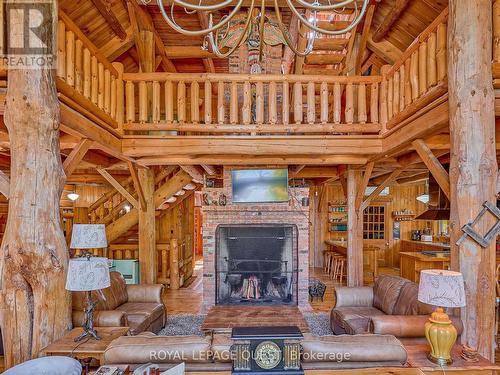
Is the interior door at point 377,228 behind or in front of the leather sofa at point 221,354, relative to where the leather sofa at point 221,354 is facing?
in front

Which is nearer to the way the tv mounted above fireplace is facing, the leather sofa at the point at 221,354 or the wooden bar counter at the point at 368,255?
the leather sofa

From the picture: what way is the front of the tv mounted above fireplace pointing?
toward the camera

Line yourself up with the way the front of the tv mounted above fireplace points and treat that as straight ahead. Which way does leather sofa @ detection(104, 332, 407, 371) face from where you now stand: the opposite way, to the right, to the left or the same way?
the opposite way

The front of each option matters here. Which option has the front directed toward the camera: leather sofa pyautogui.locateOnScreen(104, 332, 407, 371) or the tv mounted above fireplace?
the tv mounted above fireplace

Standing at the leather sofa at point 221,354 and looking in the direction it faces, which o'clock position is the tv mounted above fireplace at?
The tv mounted above fireplace is roughly at 12 o'clock from the leather sofa.

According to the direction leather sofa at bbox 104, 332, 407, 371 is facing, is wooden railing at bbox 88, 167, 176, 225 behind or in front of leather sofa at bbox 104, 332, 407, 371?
in front

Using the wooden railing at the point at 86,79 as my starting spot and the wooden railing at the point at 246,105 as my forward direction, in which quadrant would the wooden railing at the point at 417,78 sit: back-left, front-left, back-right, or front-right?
front-right

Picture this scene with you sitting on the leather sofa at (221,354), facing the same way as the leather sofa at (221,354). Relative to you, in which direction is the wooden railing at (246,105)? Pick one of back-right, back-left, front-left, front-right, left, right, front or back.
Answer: front

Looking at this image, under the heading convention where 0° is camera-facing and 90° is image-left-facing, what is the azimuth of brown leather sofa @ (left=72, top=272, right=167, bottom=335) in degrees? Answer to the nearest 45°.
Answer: approximately 315°

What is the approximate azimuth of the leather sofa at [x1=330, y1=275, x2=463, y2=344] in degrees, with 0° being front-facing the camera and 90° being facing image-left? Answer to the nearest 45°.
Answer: approximately 45°

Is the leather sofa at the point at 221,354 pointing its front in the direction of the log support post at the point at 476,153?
no

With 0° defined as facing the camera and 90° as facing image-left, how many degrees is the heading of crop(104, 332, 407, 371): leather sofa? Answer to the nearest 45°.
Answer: approximately 180°

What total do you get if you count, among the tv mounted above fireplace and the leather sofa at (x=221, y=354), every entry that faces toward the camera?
1

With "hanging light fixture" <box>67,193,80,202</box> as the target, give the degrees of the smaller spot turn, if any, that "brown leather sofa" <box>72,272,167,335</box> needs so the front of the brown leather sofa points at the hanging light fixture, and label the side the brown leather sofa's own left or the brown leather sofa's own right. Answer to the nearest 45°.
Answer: approximately 135° to the brown leather sofa's own left
